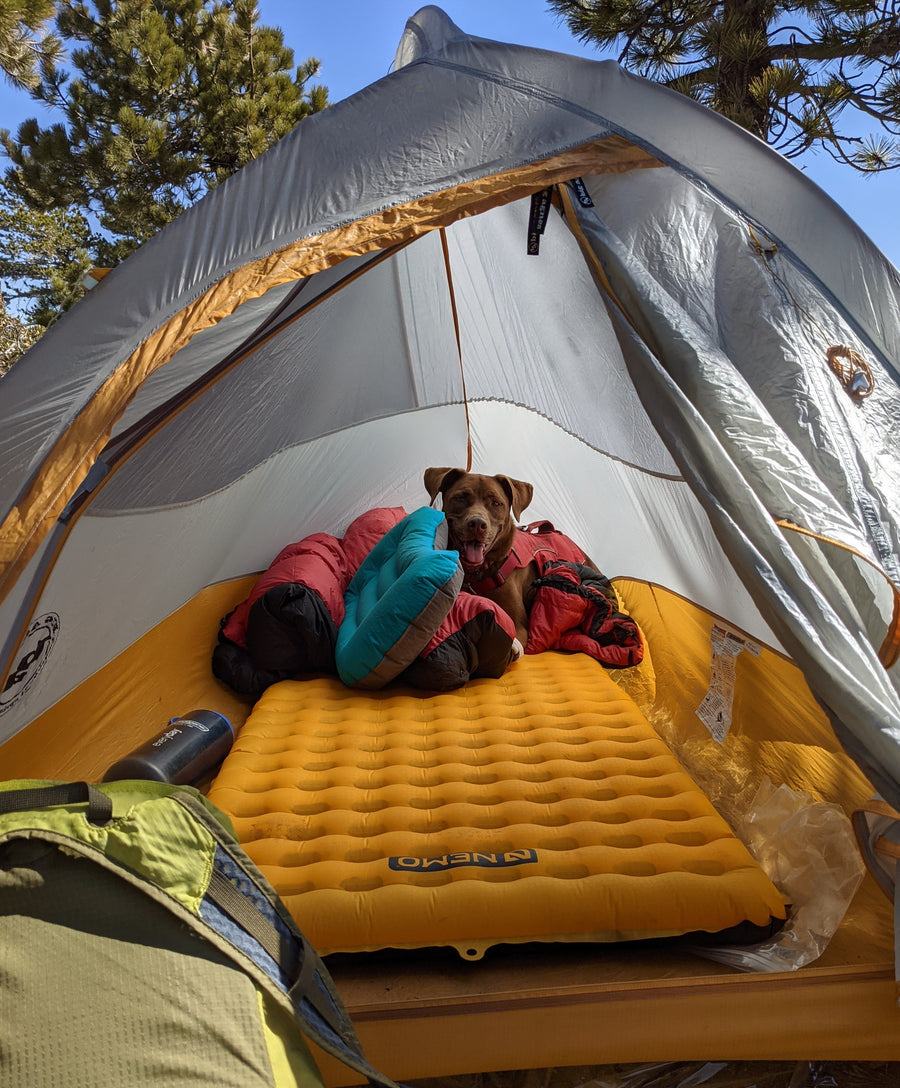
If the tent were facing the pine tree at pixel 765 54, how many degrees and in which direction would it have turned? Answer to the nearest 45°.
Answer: approximately 135° to its left

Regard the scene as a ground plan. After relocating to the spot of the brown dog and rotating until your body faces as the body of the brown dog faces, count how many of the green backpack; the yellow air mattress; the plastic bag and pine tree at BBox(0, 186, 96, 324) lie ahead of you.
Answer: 3

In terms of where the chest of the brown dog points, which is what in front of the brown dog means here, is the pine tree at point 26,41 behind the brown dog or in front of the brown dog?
behind

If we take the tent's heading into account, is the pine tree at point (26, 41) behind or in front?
behind

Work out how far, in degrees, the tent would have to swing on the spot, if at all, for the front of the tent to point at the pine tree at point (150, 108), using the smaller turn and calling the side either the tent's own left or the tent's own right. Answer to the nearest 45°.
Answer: approximately 180°

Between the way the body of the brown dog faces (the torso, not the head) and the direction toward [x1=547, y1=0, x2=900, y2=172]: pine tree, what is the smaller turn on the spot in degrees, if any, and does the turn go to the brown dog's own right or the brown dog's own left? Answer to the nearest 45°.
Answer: approximately 135° to the brown dog's own left

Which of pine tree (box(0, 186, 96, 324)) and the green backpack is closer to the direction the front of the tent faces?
the green backpack

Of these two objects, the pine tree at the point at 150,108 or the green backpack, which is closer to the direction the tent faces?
the green backpack

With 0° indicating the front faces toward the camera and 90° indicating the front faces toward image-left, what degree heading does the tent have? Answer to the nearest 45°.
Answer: approximately 0°
